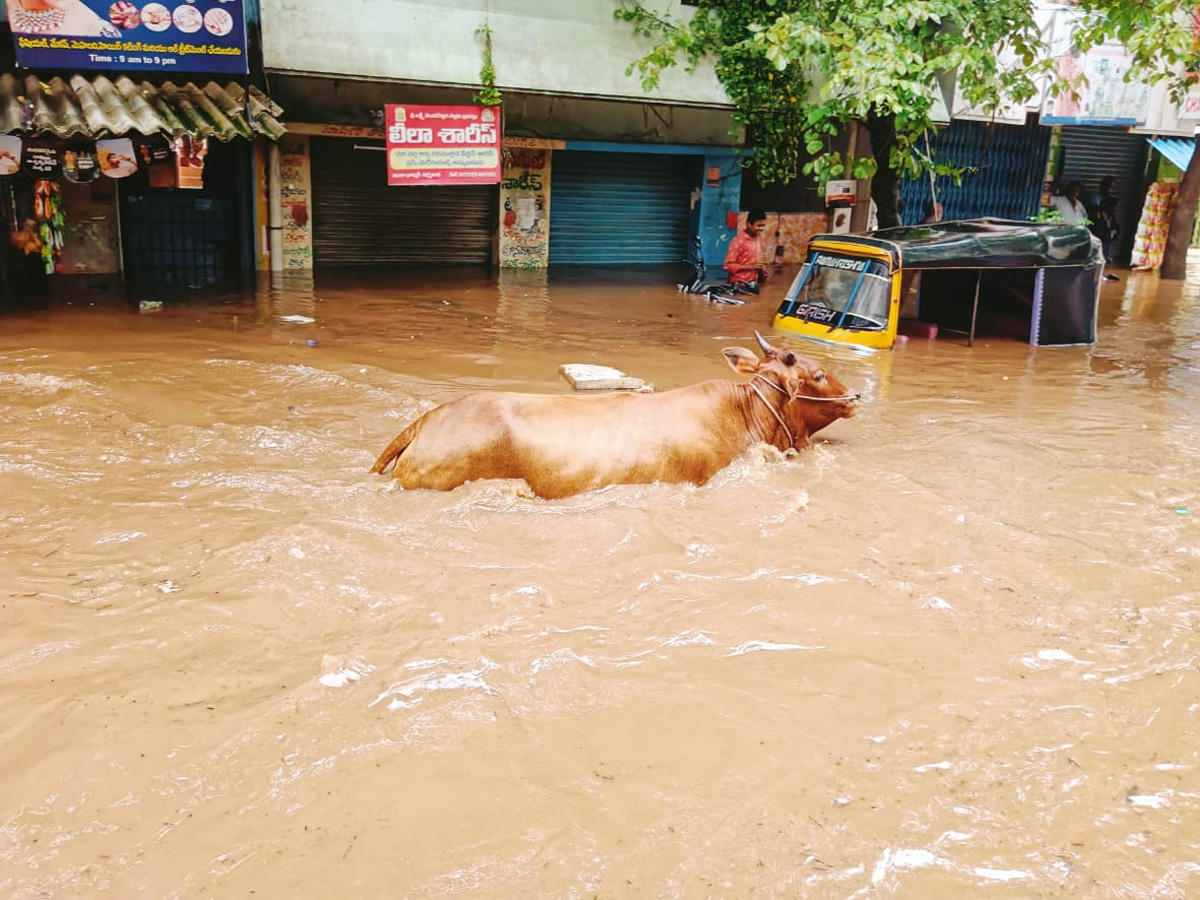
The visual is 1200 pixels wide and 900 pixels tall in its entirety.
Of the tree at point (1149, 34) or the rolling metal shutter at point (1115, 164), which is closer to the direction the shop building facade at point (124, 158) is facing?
the tree

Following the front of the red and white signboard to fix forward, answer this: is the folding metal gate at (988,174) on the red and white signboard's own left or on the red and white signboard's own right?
on the red and white signboard's own left

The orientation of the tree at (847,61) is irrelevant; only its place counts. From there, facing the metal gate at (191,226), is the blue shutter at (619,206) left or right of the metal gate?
right

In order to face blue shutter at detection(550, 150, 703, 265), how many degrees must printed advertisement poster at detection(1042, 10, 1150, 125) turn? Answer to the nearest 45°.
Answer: approximately 45° to its right

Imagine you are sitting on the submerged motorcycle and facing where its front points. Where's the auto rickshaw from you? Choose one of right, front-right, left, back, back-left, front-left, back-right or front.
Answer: back-left

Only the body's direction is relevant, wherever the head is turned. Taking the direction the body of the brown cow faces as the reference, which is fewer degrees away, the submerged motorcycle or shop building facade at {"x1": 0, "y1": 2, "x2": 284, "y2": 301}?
the submerged motorcycle

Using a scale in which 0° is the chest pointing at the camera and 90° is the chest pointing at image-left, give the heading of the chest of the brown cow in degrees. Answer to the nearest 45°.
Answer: approximately 270°

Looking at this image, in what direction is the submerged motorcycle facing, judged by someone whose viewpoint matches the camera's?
facing to the left of the viewer

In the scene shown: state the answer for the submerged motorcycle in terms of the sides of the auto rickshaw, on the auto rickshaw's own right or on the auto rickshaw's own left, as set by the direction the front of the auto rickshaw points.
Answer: on the auto rickshaw's own right

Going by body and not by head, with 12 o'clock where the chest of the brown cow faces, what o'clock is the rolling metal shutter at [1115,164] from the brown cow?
The rolling metal shutter is roughly at 10 o'clock from the brown cow.

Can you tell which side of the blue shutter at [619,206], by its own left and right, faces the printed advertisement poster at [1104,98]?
left

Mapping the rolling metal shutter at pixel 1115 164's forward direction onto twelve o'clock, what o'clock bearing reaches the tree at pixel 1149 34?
The tree is roughly at 12 o'clock from the rolling metal shutter.
